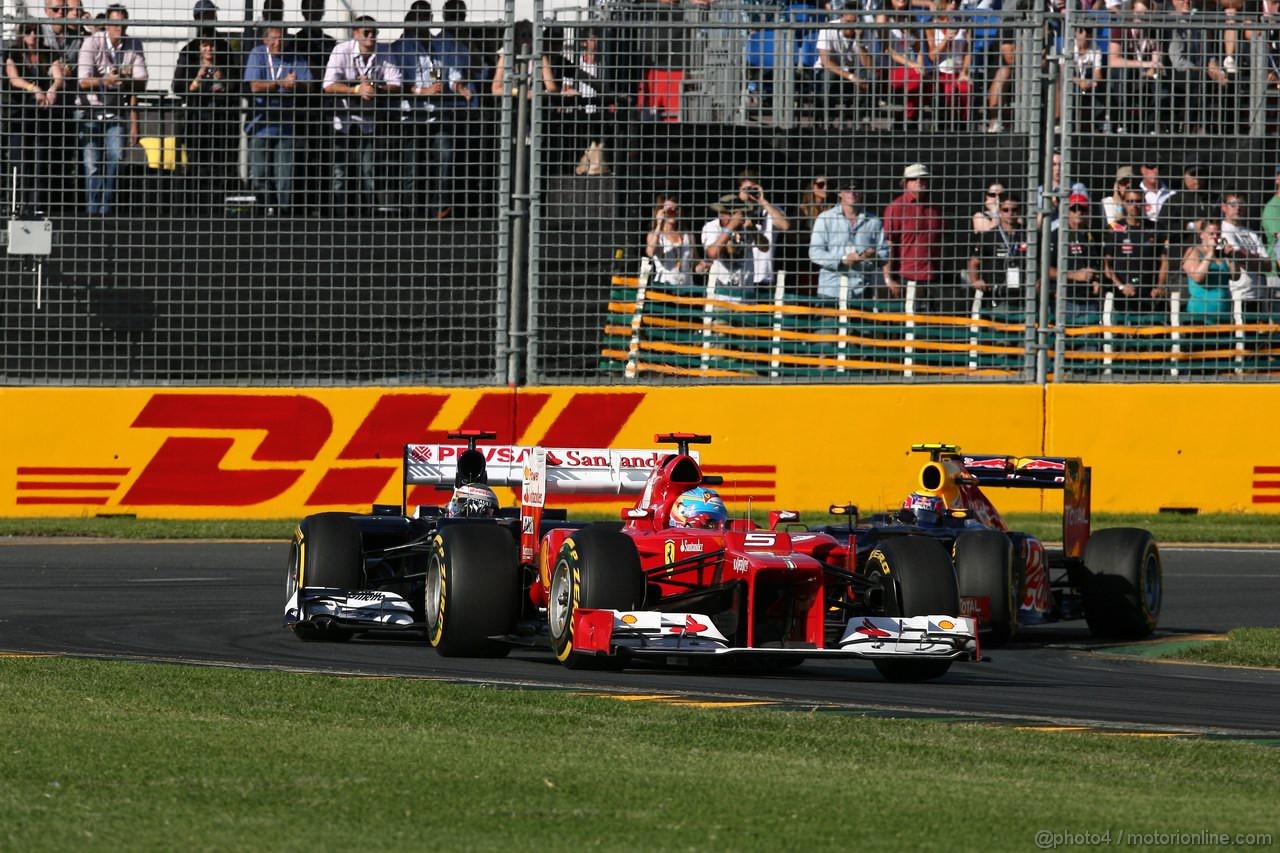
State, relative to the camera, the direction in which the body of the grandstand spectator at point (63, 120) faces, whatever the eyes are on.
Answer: toward the camera

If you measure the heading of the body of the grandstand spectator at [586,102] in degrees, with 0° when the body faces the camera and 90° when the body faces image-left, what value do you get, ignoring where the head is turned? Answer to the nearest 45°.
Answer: approximately 0°

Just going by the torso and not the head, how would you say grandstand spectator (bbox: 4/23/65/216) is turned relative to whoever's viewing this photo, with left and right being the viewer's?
facing the viewer

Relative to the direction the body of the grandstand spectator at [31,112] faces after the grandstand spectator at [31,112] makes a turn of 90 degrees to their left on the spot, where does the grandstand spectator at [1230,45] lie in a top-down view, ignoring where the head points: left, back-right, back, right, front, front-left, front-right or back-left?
front

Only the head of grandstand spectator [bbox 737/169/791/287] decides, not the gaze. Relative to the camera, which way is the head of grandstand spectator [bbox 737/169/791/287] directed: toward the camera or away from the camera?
toward the camera

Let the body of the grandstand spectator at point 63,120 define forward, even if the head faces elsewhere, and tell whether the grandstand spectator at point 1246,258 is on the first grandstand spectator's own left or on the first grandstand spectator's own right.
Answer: on the first grandstand spectator's own left

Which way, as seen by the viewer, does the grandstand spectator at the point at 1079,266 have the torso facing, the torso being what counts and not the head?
toward the camera

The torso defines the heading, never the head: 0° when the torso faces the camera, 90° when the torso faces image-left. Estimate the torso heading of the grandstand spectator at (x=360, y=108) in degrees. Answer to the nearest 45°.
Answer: approximately 0°

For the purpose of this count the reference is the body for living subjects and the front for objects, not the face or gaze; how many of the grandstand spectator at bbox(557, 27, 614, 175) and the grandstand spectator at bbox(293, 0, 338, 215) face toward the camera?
2

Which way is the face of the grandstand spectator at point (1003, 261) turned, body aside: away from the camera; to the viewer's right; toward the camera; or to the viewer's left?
toward the camera

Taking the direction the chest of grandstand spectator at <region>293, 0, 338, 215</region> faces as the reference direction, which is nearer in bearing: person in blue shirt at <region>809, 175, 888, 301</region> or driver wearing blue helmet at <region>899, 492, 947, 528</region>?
the driver wearing blue helmet

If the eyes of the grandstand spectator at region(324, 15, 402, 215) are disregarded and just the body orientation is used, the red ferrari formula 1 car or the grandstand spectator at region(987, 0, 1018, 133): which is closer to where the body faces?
the red ferrari formula 1 car

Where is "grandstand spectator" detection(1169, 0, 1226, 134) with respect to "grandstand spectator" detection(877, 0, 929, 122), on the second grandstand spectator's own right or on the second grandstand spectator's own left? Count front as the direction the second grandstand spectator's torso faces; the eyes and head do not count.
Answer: on the second grandstand spectator's own left

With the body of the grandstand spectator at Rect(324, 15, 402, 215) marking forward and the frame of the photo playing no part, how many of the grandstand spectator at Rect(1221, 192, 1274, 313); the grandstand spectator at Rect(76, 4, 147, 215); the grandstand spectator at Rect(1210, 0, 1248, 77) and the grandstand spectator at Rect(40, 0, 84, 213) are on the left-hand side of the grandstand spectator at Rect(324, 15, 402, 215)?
2
